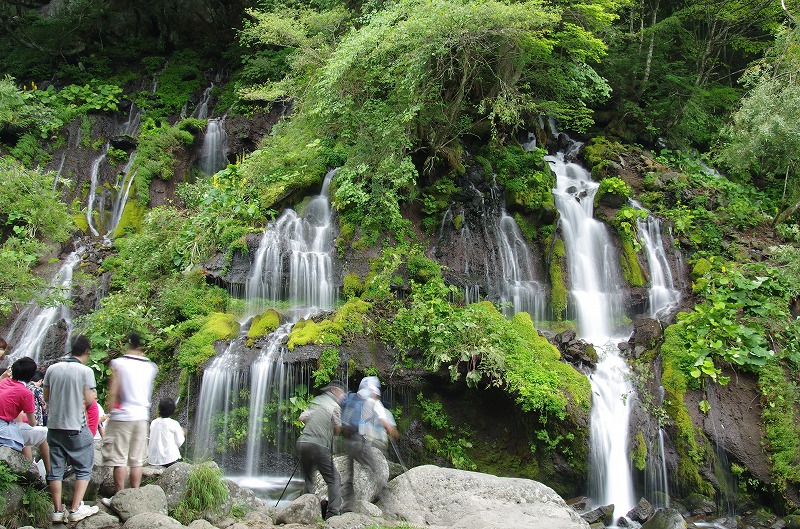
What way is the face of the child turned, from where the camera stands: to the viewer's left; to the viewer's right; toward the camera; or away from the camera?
away from the camera

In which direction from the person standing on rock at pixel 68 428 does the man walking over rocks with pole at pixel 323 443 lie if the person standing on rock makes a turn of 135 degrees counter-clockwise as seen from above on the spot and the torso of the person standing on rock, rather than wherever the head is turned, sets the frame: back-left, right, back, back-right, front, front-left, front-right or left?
back

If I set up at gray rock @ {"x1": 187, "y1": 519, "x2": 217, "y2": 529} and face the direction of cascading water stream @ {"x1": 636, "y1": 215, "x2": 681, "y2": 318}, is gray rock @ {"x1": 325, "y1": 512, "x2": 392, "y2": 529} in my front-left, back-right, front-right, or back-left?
front-right

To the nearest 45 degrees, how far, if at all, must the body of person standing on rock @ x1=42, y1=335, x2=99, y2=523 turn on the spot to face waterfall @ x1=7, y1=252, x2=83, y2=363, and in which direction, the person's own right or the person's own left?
approximately 45° to the person's own left

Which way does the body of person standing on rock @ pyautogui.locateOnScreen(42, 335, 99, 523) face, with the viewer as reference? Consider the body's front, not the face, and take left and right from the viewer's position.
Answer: facing away from the viewer and to the right of the viewer

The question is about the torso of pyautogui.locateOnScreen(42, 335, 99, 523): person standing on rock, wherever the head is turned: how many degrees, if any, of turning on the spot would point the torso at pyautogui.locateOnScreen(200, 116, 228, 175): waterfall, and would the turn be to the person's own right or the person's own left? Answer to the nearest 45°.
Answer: approximately 45° to the person's own left

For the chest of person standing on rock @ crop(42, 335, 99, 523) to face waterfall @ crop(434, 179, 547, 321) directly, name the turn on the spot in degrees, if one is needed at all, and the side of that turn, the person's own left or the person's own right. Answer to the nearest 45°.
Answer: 0° — they already face it

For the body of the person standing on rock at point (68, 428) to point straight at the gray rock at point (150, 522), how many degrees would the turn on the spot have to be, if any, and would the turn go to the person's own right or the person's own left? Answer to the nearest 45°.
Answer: approximately 90° to the person's own right

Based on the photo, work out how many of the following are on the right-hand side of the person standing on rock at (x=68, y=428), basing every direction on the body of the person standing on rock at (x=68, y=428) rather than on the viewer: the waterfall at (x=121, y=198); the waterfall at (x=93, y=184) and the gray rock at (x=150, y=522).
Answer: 1

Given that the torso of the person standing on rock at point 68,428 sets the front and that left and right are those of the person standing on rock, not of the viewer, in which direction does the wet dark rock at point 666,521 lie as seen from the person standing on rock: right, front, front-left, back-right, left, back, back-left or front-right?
front-right

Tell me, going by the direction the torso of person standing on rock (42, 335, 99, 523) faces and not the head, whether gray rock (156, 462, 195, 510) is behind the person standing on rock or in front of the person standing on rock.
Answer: in front
